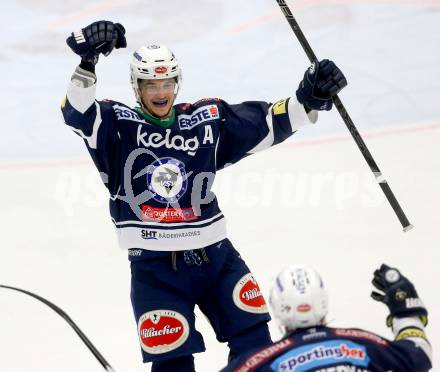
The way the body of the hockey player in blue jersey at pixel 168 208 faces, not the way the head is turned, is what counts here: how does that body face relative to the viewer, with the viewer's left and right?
facing the viewer

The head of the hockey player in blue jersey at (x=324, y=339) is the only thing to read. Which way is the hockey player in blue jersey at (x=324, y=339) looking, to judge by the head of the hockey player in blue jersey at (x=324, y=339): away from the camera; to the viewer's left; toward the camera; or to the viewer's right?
away from the camera

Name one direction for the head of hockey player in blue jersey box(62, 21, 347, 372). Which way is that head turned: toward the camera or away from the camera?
toward the camera

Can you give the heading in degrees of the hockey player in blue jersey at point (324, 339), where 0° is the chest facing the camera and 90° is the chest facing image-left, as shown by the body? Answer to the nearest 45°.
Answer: approximately 180°
